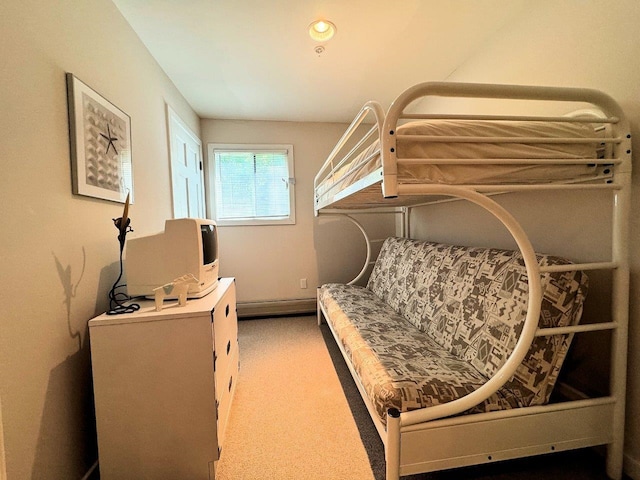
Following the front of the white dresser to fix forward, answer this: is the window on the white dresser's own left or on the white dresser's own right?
on the white dresser's own left

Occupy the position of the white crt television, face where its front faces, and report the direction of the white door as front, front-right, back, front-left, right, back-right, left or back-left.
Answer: left

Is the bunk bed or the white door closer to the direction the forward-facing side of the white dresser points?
the bunk bed

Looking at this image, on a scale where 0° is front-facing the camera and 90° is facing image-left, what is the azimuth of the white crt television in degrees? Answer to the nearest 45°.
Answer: approximately 270°

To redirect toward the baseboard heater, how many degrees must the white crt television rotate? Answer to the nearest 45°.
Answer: approximately 45° to its left

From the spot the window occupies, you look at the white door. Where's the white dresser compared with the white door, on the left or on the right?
left

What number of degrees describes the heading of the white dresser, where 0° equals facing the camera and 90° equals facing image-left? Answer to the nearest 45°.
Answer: approximately 270°

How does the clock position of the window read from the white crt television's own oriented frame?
The window is roughly at 10 o'clock from the white crt television.
